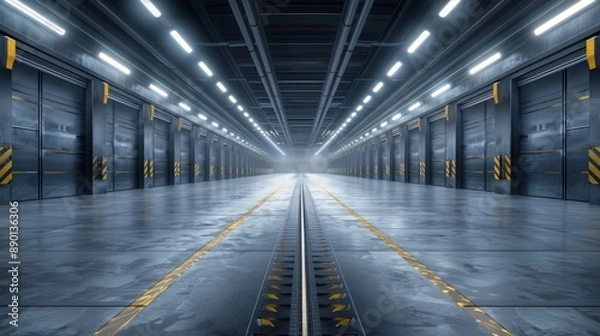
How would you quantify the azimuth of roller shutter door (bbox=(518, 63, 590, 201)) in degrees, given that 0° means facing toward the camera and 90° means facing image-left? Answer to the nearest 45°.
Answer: approximately 45°

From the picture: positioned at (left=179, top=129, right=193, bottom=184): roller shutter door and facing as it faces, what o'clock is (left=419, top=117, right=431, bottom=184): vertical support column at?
The vertical support column is roughly at 1 o'clock from the roller shutter door.

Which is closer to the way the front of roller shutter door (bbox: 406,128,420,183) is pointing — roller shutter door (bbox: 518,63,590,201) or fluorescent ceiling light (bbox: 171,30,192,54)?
the fluorescent ceiling light

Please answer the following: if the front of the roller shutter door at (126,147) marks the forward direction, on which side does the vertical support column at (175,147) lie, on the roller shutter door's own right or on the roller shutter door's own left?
on the roller shutter door's own left

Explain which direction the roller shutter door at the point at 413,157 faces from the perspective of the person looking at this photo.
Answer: facing to the left of the viewer

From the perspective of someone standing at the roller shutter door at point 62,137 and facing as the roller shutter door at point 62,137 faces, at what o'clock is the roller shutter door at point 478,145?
the roller shutter door at point 478,145 is roughly at 11 o'clock from the roller shutter door at point 62,137.

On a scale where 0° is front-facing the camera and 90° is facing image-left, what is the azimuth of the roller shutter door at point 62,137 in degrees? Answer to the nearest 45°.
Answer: approximately 315°

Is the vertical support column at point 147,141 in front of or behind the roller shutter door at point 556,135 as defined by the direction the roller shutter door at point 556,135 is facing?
in front

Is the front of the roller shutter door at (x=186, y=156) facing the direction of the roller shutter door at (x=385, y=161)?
yes

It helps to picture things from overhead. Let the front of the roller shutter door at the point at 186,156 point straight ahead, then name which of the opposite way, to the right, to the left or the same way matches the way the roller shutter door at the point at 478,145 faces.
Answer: the opposite way

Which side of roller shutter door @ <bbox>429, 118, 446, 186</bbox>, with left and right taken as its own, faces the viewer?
left

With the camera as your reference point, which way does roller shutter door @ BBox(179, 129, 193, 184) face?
facing to the right of the viewer

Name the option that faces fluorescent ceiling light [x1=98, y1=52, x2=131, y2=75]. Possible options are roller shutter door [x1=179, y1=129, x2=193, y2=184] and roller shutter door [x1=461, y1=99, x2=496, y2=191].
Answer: roller shutter door [x1=461, y1=99, x2=496, y2=191]

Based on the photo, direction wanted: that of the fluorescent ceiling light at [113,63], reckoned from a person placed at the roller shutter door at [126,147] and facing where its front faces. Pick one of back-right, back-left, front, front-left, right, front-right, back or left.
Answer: front-right

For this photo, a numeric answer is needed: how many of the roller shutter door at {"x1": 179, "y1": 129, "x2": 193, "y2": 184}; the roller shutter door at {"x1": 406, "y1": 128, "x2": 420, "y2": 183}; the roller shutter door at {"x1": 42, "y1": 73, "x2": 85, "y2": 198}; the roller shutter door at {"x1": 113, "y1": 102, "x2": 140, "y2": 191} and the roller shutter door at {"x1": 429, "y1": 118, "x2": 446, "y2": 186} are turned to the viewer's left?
2
